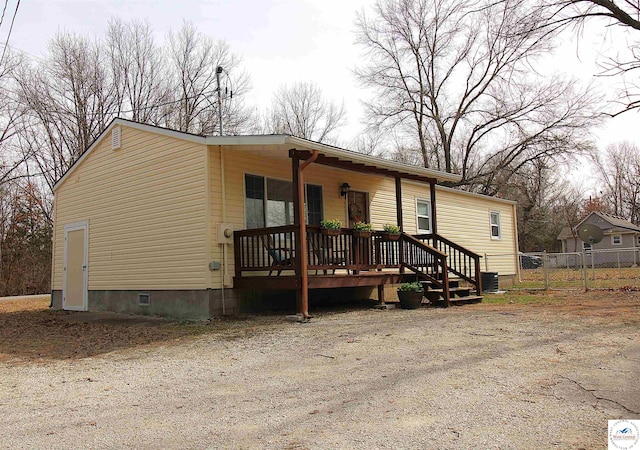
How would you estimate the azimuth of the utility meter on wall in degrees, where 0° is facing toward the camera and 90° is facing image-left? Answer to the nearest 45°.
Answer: approximately 315°

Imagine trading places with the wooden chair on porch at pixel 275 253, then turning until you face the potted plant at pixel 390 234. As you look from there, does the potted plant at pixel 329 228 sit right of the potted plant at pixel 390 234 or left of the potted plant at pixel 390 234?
right

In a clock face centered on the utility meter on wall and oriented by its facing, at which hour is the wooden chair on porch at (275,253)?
The wooden chair on porch is roughly at 11 o'clock from the utility meter on wall.

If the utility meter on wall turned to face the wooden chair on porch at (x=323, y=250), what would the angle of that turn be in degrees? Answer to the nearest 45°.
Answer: approximately 45° to its left

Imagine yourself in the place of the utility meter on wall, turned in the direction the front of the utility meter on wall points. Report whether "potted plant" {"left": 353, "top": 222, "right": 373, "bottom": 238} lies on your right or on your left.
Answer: on your left
